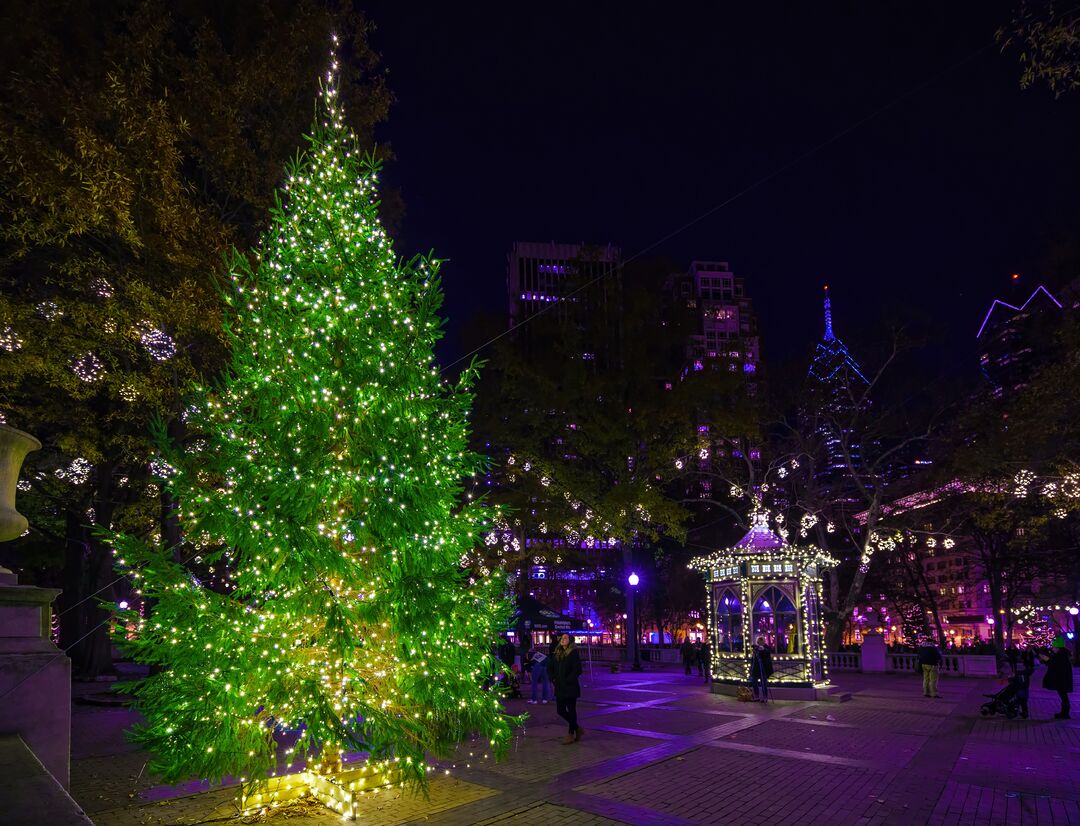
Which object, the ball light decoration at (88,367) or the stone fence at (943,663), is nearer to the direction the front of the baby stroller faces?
the ball light decoration

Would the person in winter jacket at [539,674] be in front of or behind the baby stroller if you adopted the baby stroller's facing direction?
in front

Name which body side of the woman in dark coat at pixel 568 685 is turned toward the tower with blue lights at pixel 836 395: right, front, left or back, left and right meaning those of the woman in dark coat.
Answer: back

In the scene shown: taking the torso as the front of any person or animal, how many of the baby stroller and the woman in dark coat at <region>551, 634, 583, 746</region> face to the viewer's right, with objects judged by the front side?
0

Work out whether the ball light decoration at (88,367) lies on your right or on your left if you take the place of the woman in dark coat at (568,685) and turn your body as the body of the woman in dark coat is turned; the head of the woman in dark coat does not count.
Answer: on your right

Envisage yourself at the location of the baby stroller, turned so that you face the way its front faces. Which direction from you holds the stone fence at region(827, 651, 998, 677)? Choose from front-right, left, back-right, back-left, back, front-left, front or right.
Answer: right

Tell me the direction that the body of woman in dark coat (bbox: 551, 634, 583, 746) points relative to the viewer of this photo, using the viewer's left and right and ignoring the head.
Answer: facing the viewer and to the left of the viewer

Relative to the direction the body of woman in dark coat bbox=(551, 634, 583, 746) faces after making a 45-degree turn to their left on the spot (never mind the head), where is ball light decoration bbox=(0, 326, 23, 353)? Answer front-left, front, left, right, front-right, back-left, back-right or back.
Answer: right

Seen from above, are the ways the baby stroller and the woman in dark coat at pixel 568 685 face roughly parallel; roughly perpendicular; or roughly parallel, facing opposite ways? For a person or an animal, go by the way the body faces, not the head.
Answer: roughly perpendicular

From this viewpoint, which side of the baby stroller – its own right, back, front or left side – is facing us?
left

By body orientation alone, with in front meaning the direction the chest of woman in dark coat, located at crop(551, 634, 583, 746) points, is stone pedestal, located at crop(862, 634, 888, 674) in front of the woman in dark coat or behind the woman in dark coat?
behind

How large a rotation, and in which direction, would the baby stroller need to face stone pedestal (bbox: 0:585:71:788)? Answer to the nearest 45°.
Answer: approximately 45° to its left

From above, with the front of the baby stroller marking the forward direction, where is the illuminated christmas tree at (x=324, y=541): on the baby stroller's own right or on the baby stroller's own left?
on the baby stroller's own left
